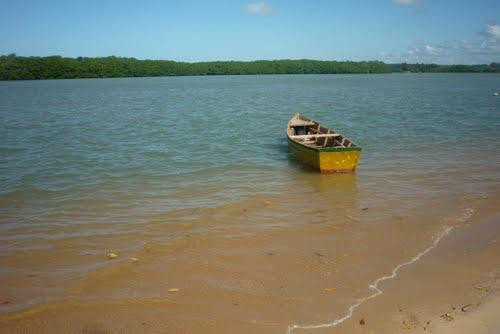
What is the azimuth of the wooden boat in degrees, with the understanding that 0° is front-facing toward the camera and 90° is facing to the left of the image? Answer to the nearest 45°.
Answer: approximately 135°
